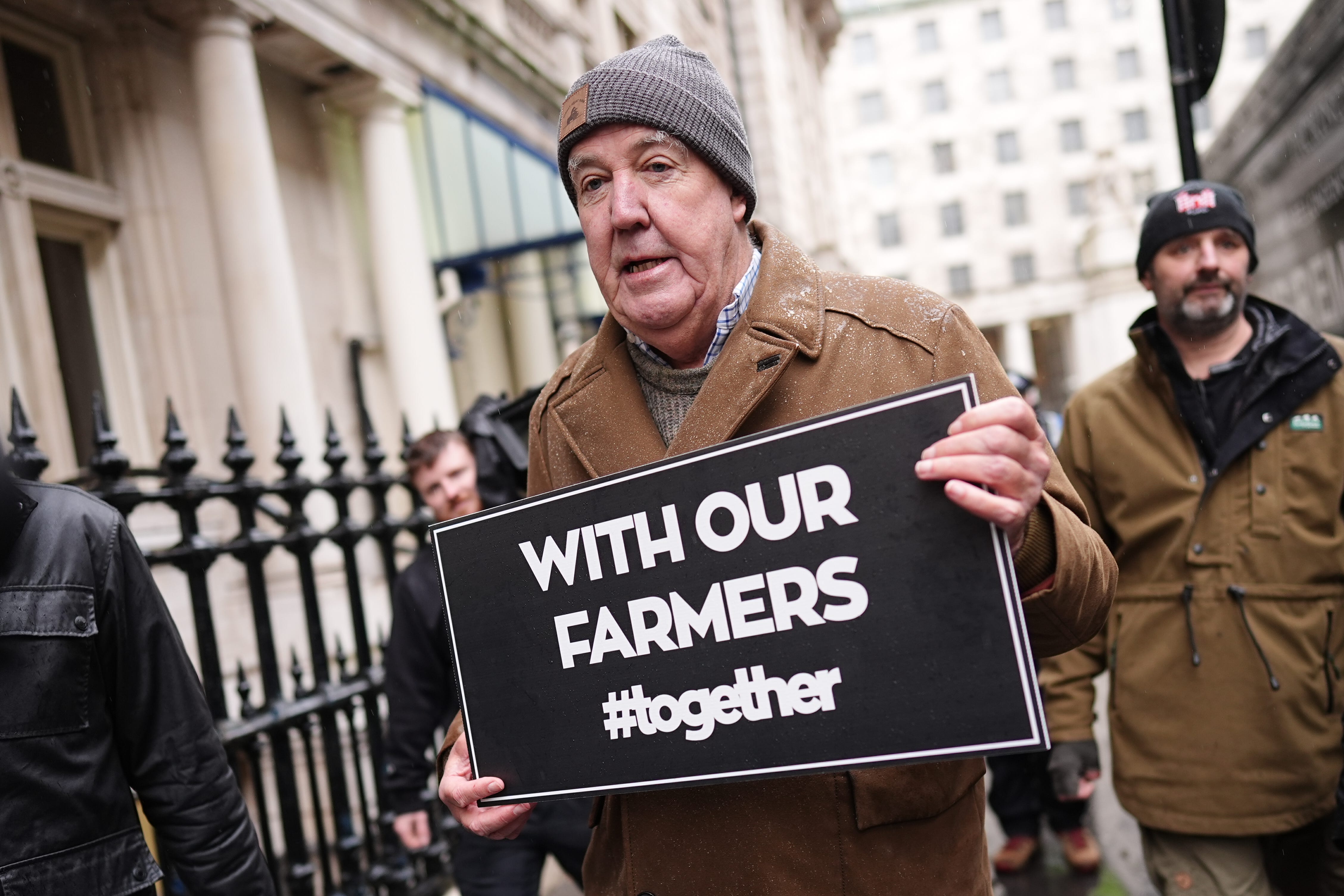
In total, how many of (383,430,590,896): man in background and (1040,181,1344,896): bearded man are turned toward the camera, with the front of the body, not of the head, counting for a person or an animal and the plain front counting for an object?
2

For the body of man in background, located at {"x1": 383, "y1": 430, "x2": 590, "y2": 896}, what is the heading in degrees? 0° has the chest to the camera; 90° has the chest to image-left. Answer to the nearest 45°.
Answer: approximately 0°

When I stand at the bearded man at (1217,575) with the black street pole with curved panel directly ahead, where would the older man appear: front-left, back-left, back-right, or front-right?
back-left

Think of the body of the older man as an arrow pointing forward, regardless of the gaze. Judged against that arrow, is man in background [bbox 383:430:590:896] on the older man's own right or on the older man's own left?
on the older man's own right

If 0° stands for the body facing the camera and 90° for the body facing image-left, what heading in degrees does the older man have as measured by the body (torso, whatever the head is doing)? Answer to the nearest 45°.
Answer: approximately 45°

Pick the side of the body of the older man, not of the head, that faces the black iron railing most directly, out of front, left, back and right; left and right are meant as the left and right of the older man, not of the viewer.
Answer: right
